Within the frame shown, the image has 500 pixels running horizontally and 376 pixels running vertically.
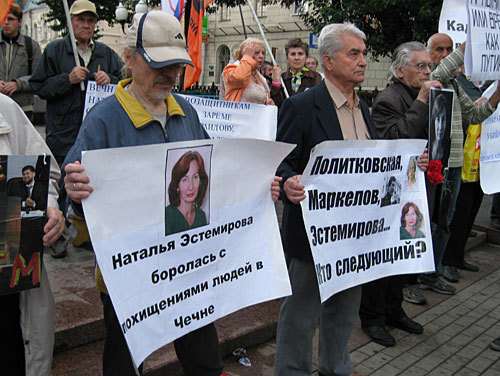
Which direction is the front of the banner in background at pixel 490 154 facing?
toward the camera

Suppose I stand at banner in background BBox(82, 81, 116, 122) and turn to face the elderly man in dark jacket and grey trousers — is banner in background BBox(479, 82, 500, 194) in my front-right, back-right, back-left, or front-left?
front-left

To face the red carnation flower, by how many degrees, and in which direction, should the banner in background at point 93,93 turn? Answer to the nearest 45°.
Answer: approximately 45° to its left

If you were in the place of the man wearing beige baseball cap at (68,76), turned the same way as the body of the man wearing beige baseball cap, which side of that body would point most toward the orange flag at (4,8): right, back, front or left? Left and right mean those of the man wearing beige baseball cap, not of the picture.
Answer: right

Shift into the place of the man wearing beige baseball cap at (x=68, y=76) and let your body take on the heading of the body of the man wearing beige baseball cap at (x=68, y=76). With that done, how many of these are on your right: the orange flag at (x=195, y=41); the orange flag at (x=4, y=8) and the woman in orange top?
1

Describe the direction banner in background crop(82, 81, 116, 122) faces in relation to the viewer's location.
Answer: facing the viewer

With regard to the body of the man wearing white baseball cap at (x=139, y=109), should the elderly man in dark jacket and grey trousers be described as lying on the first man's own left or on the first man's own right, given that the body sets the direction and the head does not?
on the first man's own left

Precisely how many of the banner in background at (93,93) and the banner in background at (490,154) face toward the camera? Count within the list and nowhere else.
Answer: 2

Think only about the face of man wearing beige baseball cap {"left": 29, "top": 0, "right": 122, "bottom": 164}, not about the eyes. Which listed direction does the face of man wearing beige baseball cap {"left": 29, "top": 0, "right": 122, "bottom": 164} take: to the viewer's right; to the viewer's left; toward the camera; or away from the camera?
toward the camera

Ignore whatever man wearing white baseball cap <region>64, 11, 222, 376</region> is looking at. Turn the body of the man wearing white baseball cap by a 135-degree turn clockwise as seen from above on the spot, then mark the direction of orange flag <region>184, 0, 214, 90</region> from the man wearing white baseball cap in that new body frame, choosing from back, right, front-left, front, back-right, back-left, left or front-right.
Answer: right

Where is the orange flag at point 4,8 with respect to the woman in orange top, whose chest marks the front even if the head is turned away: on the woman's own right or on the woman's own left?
on the woman's own right

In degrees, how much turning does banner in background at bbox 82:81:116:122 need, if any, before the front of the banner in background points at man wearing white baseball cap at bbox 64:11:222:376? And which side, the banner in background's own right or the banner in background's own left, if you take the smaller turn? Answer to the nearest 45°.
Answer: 0° — it already faces them

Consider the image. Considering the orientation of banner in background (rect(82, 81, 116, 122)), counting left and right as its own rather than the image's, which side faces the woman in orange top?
left

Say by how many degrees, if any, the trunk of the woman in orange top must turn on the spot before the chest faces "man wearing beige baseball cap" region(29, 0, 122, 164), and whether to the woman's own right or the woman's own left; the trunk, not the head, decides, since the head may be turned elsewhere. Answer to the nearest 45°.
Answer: approximately 90° to the woman's own right
